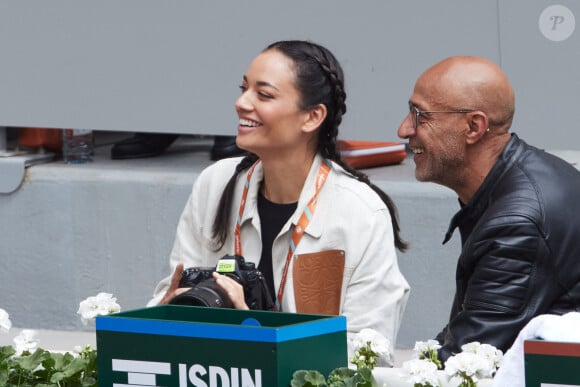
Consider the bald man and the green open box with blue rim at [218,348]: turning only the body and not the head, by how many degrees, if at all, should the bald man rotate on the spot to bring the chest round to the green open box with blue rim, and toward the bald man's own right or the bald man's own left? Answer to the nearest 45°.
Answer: approximately 45° to the bald man's own left

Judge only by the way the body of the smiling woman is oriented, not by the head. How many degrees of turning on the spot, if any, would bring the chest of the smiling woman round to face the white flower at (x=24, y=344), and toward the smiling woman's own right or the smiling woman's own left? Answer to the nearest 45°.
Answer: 0° — they already face it

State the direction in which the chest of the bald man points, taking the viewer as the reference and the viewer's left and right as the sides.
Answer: facing to the left of the viewer

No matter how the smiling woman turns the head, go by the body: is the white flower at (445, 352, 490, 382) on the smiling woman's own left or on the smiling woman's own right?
on the smiling woman's own left

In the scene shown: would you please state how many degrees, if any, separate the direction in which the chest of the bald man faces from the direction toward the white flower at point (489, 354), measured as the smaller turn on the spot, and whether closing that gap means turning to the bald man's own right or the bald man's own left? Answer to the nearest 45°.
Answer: approximately 90° to the bald man's own left

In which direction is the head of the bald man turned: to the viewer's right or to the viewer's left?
to the viewer's left
